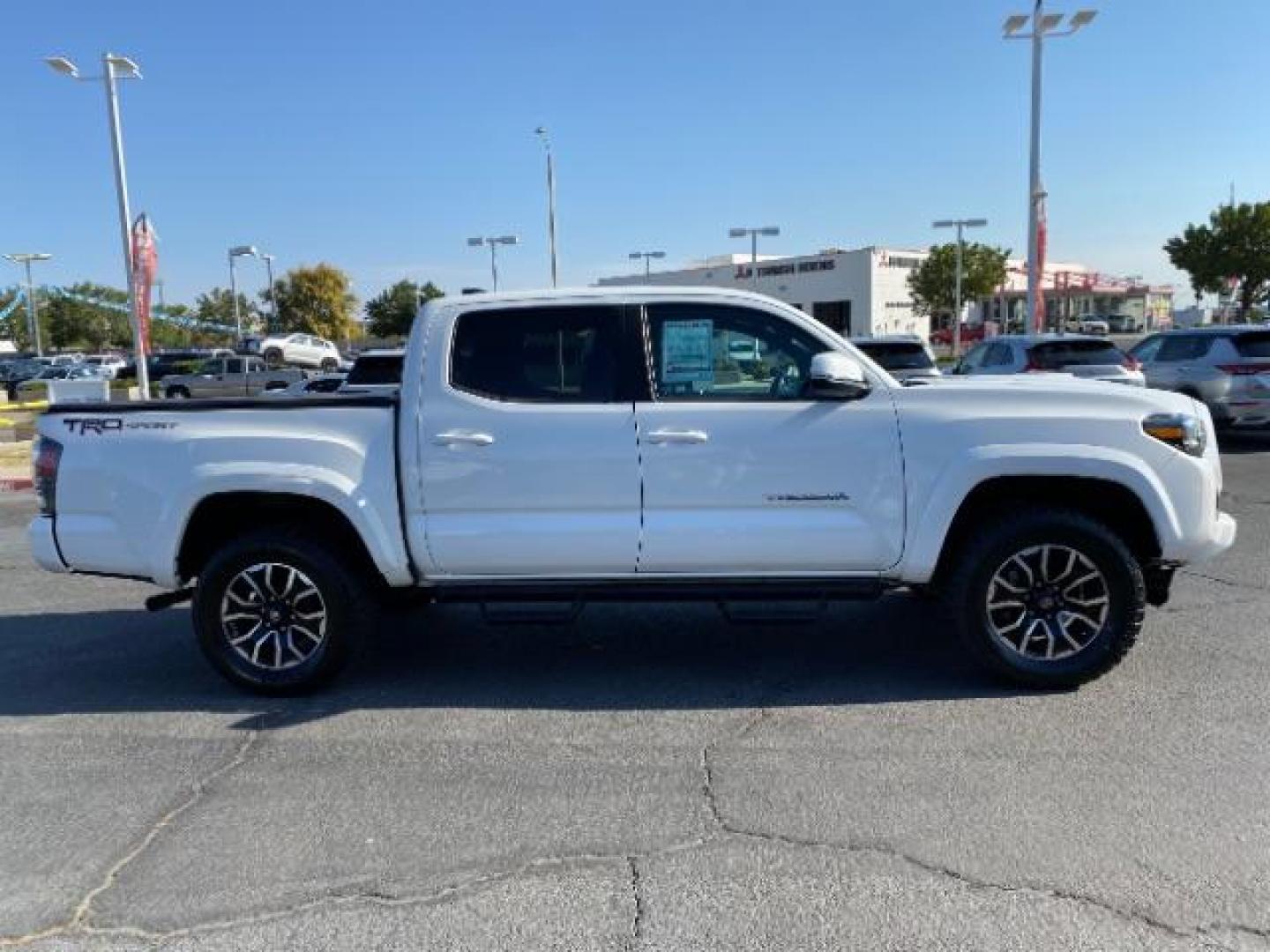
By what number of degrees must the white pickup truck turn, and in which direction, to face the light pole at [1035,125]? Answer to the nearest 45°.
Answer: approximately 45° to its left

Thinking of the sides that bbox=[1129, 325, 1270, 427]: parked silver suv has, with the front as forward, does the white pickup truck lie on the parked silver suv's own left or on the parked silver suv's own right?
on the parked silver suv's own left

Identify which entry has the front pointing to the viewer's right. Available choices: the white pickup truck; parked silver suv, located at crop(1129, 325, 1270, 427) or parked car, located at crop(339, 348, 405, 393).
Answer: the white pickup truck

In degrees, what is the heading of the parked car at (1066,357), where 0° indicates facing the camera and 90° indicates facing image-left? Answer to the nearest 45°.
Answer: approximately 135°

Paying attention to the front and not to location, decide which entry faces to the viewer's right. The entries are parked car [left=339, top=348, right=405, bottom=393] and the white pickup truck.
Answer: the white pickup truck

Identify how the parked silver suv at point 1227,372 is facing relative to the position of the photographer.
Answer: facing away from the viewer and to the left of the viewer

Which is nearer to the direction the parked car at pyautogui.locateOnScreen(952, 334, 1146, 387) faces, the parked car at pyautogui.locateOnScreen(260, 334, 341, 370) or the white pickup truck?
the parked car

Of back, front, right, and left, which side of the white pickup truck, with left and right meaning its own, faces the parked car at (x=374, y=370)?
left

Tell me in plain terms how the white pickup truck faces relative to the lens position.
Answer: facing to the right of the viewer

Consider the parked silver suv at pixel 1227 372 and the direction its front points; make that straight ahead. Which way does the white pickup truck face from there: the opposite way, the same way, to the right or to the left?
to the right

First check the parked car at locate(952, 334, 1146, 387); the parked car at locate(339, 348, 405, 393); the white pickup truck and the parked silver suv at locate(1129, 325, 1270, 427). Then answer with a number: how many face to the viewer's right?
1
